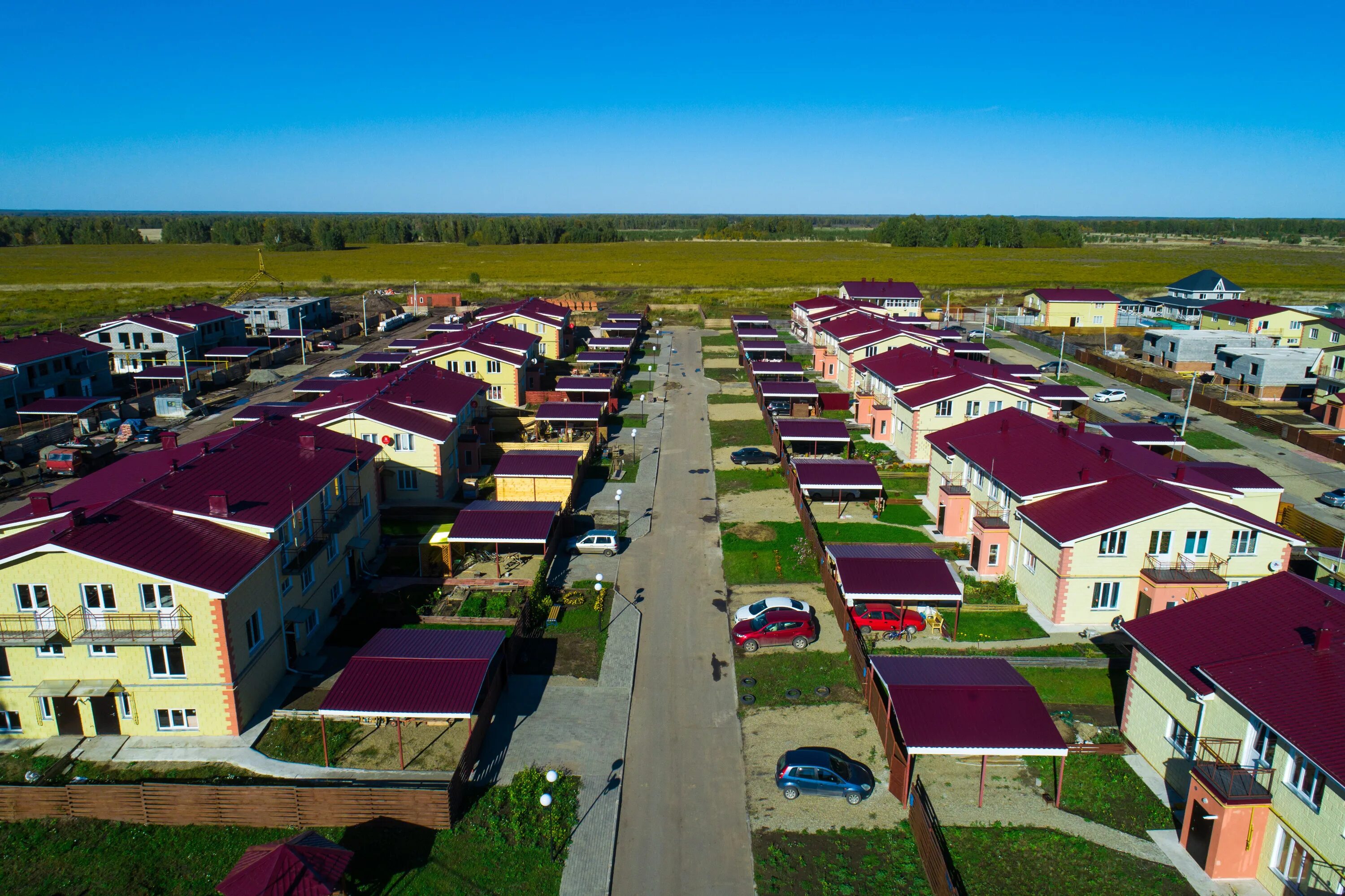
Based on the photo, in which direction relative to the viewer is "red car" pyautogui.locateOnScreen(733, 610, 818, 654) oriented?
to the viewer's left

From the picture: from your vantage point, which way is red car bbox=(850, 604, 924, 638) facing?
to the viewer's right

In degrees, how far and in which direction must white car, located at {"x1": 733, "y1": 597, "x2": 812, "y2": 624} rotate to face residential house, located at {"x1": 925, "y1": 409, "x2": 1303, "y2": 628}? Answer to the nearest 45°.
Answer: approximately 180°

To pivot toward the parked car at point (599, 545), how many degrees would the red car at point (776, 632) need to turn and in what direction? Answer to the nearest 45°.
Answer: approximately 45° to its right

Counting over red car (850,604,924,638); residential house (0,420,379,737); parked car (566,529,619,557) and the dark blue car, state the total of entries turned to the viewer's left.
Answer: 1

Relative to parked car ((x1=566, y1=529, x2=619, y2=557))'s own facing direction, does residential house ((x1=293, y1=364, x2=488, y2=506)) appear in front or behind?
in front

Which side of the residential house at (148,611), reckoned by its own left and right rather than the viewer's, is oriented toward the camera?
front

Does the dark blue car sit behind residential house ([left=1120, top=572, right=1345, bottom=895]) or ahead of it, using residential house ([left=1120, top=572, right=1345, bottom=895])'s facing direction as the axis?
ahead

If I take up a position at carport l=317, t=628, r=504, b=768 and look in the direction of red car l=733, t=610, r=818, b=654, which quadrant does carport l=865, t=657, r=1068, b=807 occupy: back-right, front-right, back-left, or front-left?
front-right

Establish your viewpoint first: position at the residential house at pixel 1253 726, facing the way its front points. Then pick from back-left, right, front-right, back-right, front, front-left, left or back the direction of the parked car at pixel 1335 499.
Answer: back-right

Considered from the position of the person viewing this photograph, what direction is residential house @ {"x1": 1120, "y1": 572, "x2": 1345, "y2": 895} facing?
facing the viewer and to the left of the viewer

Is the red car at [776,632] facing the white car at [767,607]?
no

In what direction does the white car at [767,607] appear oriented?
to the viewer's left
